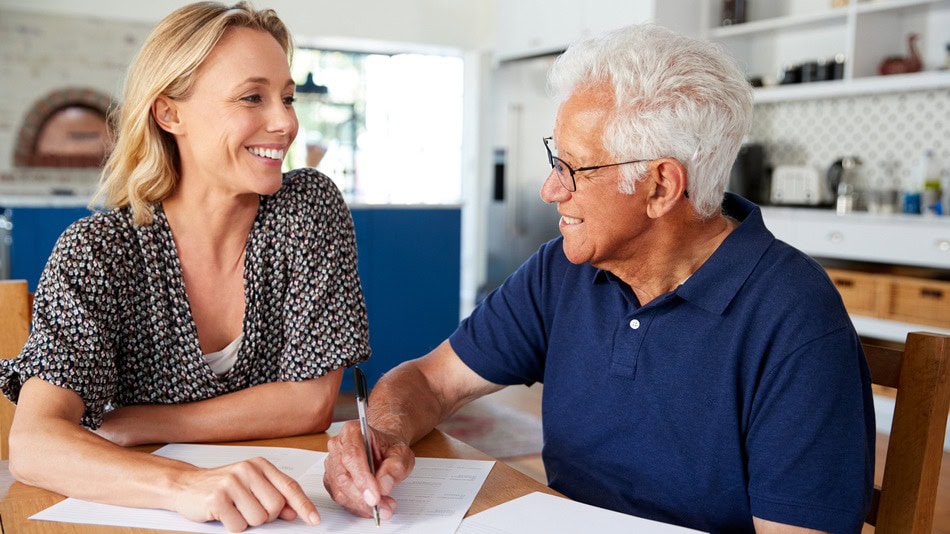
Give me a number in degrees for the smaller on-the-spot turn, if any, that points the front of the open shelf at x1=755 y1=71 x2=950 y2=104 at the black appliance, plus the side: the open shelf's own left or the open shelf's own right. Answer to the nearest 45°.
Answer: approximately 90° to the open shelf's own right

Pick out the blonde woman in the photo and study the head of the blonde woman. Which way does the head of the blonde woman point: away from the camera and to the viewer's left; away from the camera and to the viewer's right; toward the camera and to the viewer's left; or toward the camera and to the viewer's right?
toward the camera and to the viewer's right

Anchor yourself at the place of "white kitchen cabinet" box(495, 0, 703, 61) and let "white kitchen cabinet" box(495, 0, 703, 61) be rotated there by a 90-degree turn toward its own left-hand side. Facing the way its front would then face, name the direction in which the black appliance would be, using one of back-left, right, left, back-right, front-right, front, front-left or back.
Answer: front

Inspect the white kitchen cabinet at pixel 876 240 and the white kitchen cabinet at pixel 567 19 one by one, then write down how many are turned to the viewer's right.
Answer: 0

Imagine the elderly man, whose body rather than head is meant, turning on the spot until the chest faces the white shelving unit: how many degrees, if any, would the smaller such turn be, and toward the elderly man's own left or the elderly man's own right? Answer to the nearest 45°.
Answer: approximately 135° to the elderly man's own right

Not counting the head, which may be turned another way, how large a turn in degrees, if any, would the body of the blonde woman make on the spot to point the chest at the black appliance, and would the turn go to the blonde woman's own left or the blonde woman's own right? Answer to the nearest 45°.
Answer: approximately 90° to the blonde woman's own left

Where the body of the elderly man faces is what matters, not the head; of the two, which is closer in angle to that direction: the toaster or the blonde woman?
the blonde woman

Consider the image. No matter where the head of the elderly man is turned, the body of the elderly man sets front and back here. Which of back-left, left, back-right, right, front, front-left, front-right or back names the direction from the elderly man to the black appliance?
back-right

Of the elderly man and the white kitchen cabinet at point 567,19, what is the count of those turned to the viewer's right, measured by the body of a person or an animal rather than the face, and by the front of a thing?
0

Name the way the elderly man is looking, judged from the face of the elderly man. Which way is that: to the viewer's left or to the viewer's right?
to the viewer's left

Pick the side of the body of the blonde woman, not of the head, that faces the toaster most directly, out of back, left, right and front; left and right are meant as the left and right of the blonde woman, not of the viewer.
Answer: left

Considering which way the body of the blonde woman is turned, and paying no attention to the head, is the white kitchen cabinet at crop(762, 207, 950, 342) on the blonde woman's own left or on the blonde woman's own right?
on the blonde woman's own left

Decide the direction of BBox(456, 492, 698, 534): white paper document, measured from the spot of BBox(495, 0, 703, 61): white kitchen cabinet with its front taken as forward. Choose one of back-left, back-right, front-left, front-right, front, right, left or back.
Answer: front-left
